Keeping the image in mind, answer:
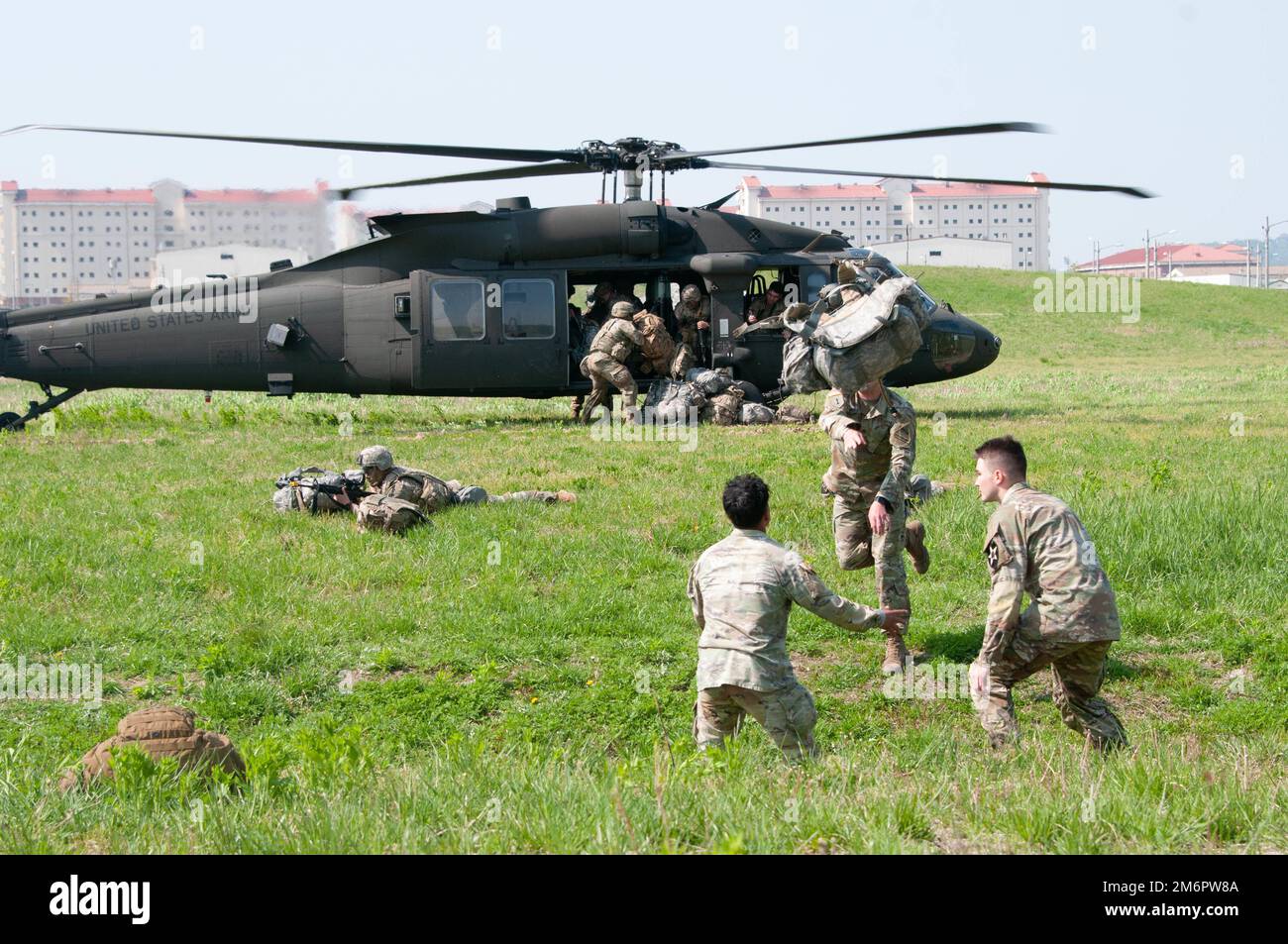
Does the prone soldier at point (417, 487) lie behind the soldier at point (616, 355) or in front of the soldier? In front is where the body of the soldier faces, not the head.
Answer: behind

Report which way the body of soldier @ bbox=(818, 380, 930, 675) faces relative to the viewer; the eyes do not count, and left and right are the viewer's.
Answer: facing the viewer

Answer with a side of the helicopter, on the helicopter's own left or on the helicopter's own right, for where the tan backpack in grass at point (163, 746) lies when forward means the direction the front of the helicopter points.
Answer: on the helicopter's own right

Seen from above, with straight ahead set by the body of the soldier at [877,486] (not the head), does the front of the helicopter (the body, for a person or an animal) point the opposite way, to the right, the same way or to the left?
to the left

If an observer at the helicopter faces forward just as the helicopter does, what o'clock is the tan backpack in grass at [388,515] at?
The tan backpack in grass is roughly at 3 o'clock from the helicopter.

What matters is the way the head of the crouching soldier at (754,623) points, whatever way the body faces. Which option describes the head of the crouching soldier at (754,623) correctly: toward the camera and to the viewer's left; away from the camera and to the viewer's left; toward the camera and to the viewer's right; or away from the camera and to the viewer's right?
away from the camera and to the viewer's right

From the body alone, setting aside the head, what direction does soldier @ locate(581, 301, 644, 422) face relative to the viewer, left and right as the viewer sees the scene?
facing away from the viewer and to the right of the viewer

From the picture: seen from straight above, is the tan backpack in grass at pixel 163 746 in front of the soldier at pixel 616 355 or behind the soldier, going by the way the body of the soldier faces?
behind

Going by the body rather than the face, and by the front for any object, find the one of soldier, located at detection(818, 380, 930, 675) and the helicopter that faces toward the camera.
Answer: the soldier

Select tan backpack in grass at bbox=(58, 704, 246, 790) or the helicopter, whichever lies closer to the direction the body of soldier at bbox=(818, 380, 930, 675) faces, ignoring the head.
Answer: the tan backpack in grass

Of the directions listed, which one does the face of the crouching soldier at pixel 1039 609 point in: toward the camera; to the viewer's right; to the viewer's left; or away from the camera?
to the viewer's left

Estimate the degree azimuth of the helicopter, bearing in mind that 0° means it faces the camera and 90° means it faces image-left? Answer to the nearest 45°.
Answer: approximately 270°
